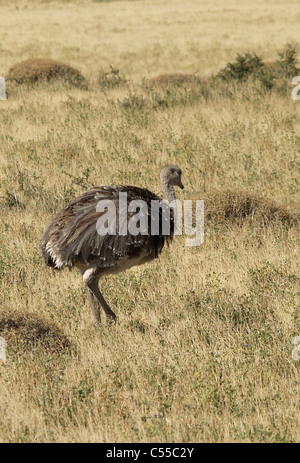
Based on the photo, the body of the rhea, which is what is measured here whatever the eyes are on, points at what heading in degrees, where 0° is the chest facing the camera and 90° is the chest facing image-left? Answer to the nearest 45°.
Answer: approximately 270°
